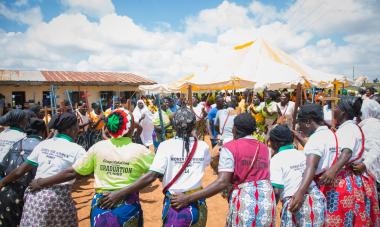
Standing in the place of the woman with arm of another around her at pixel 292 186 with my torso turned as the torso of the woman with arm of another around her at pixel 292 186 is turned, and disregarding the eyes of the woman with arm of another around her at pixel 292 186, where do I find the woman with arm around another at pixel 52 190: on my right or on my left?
on my left

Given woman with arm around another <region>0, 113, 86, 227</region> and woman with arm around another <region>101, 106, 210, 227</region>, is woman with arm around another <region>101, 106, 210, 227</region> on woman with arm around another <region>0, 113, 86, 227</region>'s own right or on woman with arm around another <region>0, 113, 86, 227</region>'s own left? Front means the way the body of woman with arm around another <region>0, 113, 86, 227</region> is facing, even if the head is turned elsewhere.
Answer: on woman with arm around another <region>0, 113, 86, 227</region>'s own right

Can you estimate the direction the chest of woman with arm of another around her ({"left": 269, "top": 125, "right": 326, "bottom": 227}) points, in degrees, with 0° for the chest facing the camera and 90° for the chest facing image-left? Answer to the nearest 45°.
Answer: approximately 135°

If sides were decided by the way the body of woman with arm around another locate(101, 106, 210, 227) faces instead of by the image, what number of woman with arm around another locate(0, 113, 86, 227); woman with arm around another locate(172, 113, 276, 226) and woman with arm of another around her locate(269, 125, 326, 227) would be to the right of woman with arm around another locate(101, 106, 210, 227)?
2

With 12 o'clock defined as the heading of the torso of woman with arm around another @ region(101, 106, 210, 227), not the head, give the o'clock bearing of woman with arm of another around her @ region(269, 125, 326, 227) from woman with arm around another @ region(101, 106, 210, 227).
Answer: woman with arm of another around her @ region(269, 125, 326, 227) is roughly at 3 o'clock from woman with arm around another @ region(101, 106, 210, 227).

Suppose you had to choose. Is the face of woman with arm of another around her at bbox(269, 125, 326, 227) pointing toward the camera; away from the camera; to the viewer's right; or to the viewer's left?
away from the camera

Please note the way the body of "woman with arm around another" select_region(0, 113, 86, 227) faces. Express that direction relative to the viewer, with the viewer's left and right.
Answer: facing away from the viewer and to the right of the viewer

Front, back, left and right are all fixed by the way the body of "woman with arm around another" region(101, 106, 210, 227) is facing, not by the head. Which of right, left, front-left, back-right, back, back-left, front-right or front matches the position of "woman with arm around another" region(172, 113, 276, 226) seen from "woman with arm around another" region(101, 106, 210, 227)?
right

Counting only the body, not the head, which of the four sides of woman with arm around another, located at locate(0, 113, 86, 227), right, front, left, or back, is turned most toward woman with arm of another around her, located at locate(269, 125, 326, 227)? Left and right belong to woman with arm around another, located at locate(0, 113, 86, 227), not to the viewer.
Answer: right

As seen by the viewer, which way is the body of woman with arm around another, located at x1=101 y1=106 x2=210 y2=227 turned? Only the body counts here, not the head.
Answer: away from the camera
